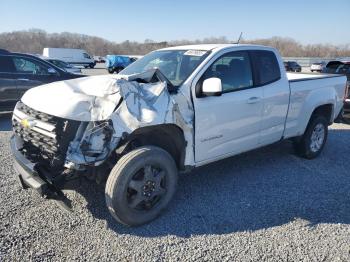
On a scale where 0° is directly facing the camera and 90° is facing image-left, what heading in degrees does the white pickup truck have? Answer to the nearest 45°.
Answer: approximately 45°
